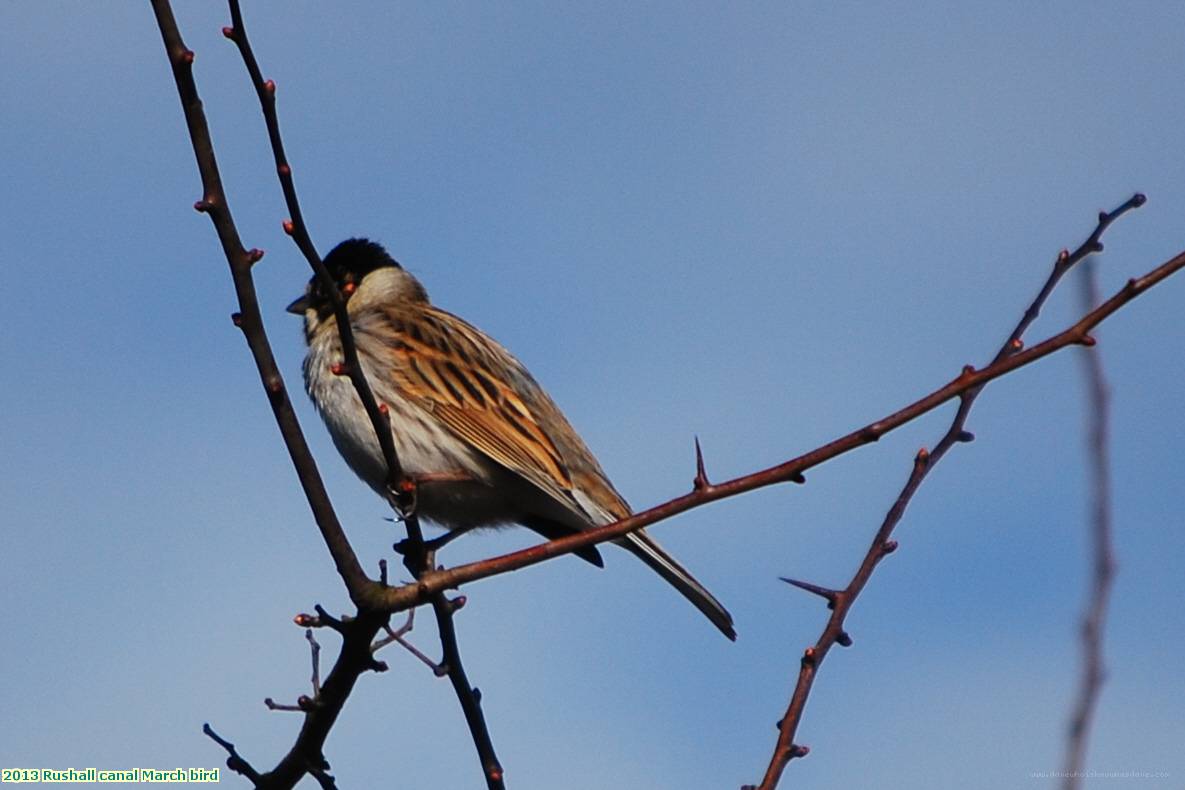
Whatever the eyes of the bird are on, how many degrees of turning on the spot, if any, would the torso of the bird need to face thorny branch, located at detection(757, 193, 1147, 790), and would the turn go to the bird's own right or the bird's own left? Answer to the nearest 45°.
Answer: approximately 135° to the bird's own left

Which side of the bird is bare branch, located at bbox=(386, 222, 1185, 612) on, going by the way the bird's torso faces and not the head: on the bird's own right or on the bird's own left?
on the bird's own left

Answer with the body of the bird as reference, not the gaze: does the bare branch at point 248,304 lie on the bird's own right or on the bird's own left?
on the bird's own left

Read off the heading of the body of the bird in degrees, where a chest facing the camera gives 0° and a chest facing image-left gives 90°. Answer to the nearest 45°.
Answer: approximately 90°
